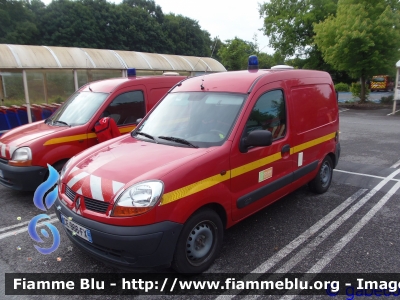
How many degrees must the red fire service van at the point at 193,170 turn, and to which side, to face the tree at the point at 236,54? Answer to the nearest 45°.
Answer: approximately 135° to its right

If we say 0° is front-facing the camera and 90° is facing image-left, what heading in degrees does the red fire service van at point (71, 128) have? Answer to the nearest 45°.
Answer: approximately 45°

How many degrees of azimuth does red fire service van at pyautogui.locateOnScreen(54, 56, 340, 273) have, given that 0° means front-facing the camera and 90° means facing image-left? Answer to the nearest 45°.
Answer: approximately 45°

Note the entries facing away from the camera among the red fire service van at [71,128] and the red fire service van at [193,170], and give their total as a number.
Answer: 0

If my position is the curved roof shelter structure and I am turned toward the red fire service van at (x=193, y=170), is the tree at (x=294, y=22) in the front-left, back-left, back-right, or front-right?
back-left

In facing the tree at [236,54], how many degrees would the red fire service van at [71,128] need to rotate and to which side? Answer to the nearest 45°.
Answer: approximately 180°

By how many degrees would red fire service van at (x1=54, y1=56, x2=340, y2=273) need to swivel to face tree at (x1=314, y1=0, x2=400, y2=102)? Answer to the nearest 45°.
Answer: approximately 180°

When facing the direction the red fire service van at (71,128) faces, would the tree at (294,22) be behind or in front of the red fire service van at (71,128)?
behind
